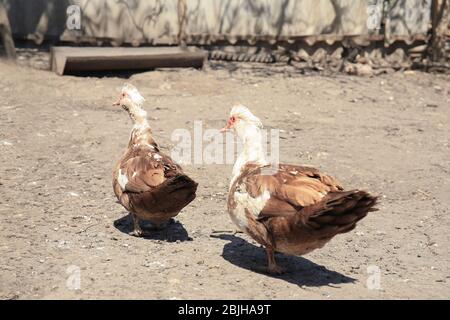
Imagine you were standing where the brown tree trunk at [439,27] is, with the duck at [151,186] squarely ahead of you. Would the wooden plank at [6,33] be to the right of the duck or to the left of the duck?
right

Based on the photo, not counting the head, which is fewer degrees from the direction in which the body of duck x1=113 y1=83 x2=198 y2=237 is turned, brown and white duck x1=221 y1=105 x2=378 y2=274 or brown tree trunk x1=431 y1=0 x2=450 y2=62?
the brown tree trunk

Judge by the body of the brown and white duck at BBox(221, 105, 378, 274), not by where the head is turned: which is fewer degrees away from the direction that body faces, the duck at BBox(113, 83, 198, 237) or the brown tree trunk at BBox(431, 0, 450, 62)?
the duck

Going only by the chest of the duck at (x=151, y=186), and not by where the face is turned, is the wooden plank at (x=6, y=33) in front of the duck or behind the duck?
in front

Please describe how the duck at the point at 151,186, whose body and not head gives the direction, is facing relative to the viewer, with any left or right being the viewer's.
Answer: facing away from the viewer and to the left of the viewer

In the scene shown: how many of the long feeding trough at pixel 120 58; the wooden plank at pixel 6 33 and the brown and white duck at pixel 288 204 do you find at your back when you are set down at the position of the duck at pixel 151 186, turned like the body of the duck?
1

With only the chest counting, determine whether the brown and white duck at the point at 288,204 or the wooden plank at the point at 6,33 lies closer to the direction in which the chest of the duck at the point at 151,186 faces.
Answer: the wooden plank

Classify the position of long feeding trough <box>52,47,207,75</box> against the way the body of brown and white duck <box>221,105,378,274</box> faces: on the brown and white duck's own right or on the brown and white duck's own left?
on the brown and white duck's own right

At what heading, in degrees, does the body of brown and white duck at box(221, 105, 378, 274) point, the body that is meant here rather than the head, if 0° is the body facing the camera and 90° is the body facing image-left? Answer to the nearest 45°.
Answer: approximately 90°

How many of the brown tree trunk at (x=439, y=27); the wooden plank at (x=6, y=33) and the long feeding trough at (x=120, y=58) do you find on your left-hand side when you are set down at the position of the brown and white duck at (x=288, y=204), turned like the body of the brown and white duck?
0

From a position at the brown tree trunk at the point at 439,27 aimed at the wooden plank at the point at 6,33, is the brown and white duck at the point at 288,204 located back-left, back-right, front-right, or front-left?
front-left

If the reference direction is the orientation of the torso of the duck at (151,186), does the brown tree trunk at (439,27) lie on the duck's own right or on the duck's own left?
on the duck's own right

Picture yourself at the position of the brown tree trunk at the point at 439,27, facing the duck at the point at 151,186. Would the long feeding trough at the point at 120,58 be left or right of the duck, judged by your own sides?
right

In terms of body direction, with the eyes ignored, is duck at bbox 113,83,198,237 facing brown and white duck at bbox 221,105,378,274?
no

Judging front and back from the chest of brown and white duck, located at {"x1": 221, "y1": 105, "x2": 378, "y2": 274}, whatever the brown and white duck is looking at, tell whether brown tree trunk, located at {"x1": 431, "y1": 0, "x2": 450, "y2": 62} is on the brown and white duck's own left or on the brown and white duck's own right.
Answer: on the brown and white duck's own right

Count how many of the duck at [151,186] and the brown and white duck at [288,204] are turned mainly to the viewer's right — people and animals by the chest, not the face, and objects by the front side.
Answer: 0
